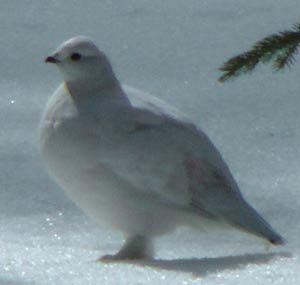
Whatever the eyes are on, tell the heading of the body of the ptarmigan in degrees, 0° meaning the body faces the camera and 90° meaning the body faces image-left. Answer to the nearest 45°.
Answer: approximately 90°
